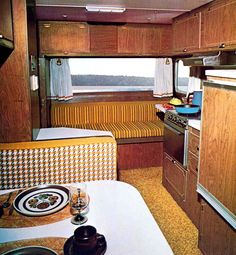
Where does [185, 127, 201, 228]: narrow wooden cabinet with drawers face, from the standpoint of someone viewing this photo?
facing to the left of the viewer

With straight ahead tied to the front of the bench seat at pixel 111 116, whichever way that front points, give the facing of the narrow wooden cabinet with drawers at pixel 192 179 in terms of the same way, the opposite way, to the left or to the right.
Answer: to the right

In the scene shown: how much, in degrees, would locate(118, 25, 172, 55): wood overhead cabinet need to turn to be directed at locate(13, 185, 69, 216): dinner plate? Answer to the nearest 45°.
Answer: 0° — it already faces it

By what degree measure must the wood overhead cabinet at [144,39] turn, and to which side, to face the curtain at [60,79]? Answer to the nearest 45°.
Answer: approximately 90° to its right

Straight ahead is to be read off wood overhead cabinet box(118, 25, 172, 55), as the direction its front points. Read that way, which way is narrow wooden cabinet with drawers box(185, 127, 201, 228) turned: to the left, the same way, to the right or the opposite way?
to the right

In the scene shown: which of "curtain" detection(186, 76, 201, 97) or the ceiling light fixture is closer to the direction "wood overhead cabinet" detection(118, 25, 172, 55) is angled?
the ceiling light fixture

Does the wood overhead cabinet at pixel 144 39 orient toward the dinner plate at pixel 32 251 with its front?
yes

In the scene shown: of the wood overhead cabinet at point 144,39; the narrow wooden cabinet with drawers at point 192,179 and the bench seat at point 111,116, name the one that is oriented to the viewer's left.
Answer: the narrow wooden cabinet with drawers

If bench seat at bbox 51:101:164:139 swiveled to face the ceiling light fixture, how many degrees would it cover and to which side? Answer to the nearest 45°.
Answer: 0° — it already faces it

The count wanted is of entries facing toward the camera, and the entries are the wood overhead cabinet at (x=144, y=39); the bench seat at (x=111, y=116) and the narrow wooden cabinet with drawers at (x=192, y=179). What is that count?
2
